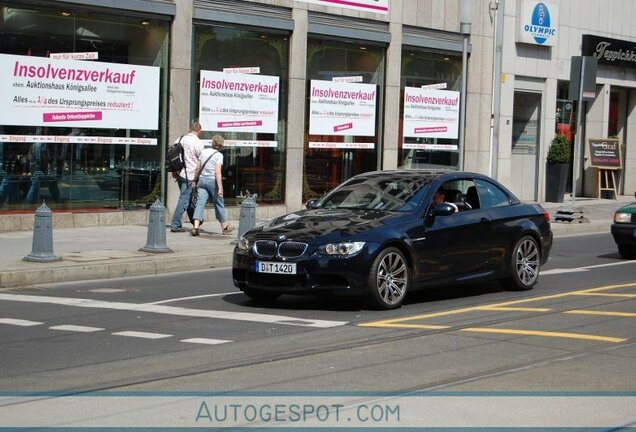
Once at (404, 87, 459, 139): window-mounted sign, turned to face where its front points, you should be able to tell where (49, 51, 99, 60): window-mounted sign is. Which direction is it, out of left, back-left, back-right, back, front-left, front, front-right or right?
right

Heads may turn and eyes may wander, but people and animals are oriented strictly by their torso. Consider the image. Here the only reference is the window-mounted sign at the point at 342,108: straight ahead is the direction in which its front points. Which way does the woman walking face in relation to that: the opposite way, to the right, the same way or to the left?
to the left

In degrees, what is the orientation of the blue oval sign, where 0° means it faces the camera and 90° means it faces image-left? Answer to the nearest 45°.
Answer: approximately 315°

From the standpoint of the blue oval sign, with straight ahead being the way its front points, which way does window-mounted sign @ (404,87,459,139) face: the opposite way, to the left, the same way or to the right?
the same way

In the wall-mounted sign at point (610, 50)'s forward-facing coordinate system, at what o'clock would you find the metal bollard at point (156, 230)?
The metal bollard is roughly at 2 o'clock from the wall-mounted sign.

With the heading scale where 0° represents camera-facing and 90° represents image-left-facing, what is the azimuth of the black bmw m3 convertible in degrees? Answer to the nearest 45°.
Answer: approximately 45°

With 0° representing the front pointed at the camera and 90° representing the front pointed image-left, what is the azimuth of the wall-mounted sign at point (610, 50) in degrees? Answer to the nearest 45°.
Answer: approximately 315°

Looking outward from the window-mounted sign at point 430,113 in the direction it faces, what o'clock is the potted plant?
The potted plant is roughly at 9 o'clock from the window-mounted sign.

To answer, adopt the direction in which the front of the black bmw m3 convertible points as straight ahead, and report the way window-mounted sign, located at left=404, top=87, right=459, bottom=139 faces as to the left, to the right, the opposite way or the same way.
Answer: to the left

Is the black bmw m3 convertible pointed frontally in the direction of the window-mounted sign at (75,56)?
no

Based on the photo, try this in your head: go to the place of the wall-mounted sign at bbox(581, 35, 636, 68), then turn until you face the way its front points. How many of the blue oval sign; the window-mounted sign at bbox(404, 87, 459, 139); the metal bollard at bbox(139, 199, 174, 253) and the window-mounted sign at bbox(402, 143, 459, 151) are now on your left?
0

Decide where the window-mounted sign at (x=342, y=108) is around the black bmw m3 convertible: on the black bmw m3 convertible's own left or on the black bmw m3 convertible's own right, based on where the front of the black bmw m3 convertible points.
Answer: on the black bmw m3 convertible's own right

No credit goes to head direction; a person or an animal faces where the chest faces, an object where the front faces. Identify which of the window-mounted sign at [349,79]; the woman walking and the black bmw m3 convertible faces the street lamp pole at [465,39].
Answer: the woman walking

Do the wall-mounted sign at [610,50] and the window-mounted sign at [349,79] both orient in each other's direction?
no

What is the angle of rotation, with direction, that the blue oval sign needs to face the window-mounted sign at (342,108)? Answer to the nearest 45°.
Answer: approximately 90° to its right

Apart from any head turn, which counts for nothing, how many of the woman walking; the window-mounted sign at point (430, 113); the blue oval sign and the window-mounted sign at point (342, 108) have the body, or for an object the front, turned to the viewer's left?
0

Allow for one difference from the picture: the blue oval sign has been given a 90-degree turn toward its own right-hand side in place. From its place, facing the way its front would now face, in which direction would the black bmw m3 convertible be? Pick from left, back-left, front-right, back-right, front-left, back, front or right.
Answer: front-left

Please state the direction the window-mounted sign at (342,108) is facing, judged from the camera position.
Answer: facing the viewer and to the right of the viewer
